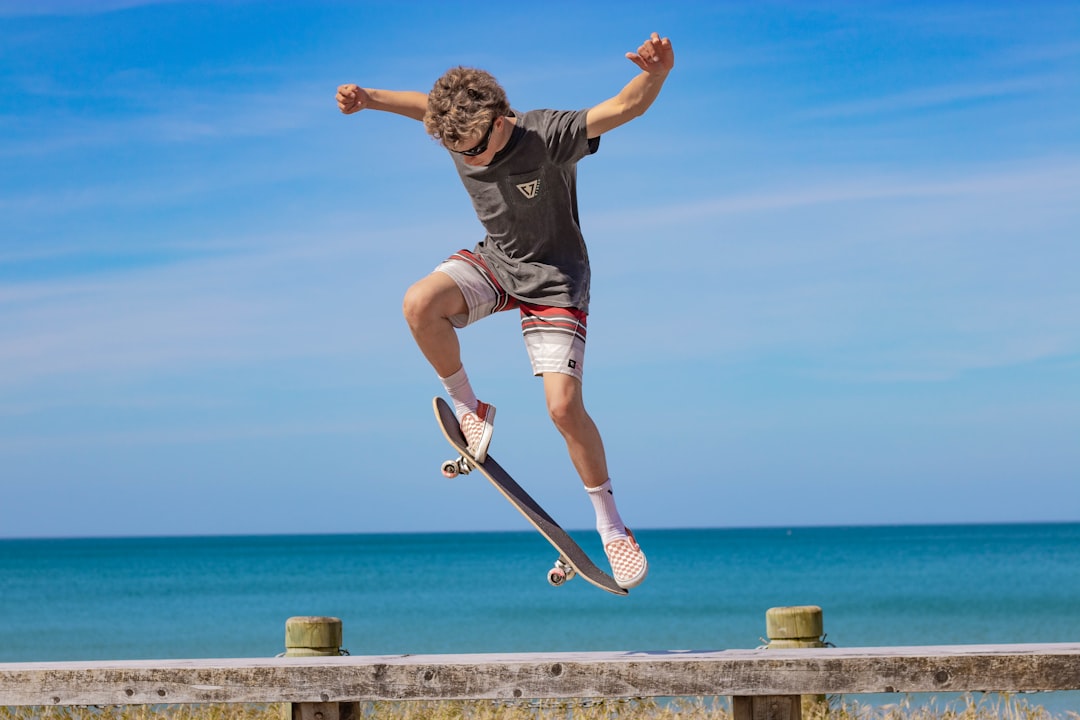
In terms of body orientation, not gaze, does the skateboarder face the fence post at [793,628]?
no

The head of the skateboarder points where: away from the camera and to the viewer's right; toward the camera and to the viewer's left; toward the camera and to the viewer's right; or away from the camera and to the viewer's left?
toward the camera and to the viewer's left

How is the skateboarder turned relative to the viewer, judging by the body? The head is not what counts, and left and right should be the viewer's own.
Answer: facing the viewer and to the left of the viewer

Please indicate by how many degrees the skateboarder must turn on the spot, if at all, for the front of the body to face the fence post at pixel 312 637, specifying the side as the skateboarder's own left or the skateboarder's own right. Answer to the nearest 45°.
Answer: approximately 90° to the skateboarder's own right
